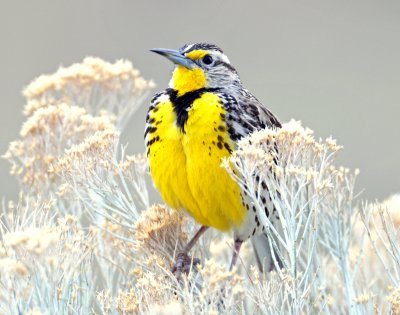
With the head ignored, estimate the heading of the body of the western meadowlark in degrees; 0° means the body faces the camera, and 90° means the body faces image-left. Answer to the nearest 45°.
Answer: approximately 45°
